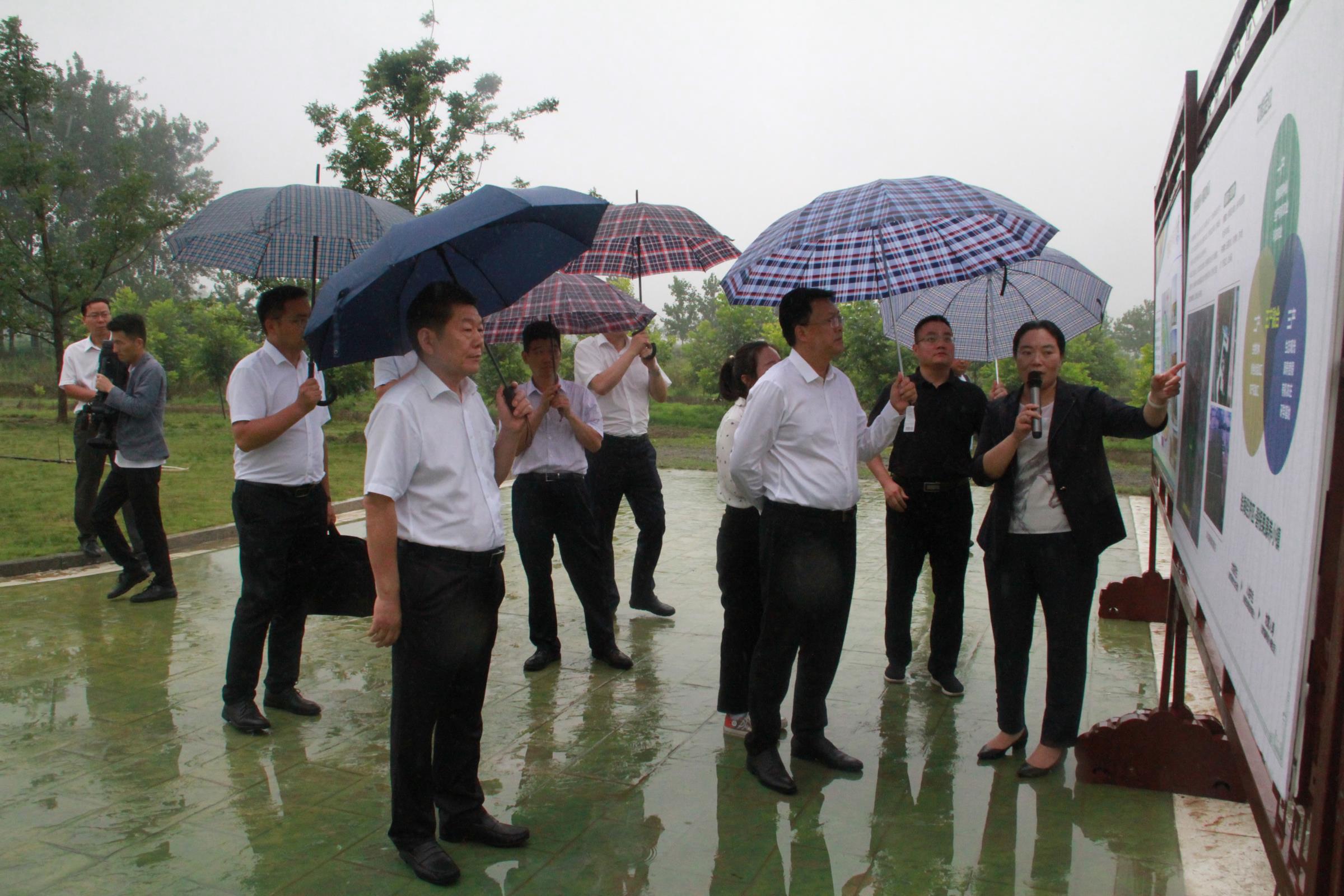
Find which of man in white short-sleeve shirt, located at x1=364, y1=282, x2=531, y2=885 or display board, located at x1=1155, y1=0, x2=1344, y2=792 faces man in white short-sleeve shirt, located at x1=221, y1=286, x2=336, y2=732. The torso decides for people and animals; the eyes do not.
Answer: the display board

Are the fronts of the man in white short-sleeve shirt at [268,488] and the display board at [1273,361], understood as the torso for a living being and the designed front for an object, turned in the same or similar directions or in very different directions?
very different directions

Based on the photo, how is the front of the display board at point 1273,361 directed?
to the viewer's left

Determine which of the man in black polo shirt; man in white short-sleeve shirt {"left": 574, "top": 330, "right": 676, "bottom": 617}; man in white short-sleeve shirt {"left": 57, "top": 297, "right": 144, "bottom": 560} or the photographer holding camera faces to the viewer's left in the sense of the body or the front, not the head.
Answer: the photographer holding camera

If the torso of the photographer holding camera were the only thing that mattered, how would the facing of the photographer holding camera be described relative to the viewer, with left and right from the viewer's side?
facing to the left of the viewer
